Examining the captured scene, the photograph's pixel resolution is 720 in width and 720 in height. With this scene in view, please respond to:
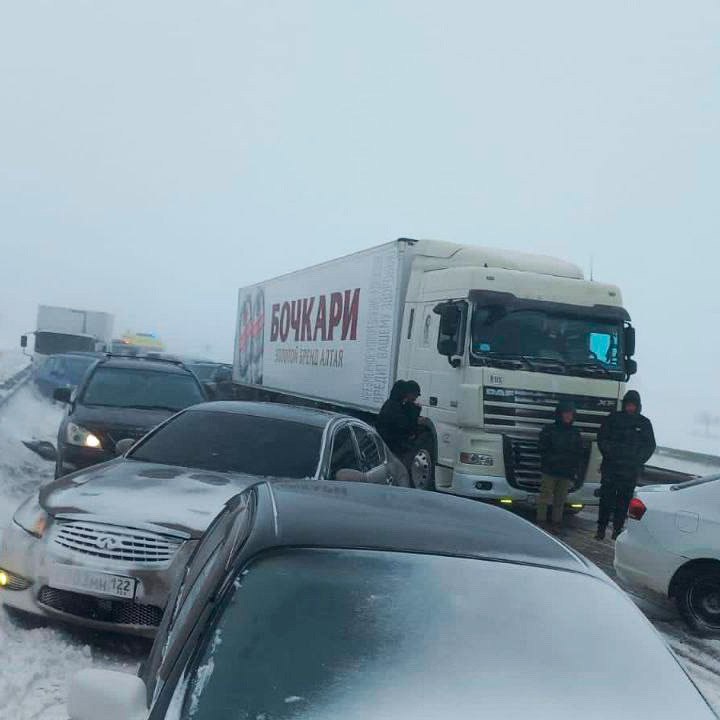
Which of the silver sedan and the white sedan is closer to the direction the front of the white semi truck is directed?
the white sedan

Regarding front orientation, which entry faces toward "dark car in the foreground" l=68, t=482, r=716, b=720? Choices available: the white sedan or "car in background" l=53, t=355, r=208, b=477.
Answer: "car in background" l=53, t=355, r=208, b=477

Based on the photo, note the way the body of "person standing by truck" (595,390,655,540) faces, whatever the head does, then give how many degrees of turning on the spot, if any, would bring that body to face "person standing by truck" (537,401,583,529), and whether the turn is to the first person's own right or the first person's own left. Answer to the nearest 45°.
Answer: approximately 90° to the first person's own right

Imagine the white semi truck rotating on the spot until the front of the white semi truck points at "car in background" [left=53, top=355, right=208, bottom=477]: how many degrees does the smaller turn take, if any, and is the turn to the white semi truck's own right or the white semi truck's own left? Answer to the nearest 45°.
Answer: approximately 135° to the white semi truck's own right

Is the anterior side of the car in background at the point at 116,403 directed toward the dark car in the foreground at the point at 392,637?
yes

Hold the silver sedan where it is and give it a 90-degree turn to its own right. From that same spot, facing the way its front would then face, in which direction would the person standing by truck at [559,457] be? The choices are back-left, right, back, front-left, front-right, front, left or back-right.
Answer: right

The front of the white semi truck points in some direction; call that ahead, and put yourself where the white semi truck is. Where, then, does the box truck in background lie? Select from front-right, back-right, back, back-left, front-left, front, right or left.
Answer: back

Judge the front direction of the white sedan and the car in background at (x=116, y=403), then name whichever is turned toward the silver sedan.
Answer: the car in background
